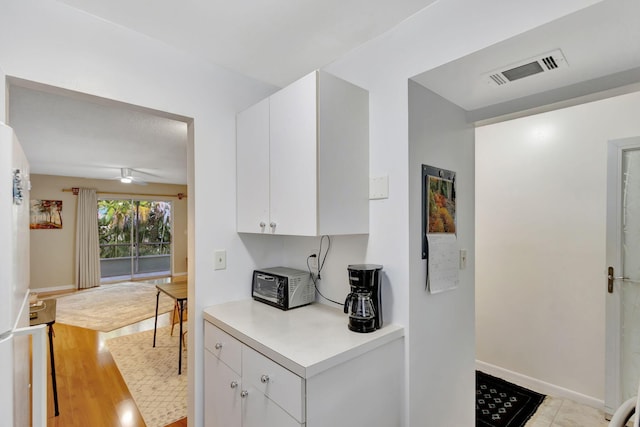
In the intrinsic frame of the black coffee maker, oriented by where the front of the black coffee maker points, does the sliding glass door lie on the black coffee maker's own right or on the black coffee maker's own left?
on the black coffee maker's own right

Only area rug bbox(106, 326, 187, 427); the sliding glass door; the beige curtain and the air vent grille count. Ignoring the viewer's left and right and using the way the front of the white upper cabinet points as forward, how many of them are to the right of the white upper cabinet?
3

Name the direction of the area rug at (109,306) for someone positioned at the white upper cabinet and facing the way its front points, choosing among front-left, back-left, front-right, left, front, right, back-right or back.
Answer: right

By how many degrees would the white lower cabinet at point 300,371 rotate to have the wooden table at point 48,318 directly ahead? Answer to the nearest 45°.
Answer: approximately 90° to its right

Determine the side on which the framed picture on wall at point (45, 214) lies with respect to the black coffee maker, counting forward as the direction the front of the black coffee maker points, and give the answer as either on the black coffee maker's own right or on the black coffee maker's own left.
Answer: on the black coffee maker's own right

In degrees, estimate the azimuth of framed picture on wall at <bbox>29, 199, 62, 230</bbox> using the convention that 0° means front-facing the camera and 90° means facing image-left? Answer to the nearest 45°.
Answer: approximately 0°
